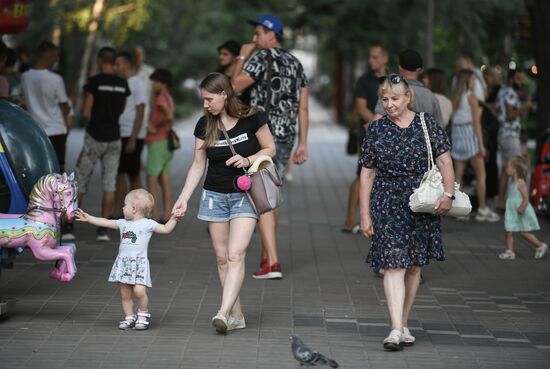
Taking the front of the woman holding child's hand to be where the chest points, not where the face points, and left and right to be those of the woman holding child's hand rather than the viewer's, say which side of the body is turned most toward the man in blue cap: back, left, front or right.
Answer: back

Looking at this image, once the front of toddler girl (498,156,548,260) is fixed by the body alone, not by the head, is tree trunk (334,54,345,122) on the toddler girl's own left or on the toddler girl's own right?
on the toddler girl's own right

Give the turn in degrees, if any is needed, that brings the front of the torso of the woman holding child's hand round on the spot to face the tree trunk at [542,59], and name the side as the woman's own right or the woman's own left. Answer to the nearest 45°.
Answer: approximately 135° to the woman's own left

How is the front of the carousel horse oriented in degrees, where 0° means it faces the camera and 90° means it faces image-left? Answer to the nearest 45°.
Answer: approximately 270°

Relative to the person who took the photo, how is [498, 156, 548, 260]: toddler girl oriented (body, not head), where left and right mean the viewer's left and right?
facing to the left of the viewer

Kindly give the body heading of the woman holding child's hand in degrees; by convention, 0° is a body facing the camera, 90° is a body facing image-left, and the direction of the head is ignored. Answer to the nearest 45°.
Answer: approximately 0°

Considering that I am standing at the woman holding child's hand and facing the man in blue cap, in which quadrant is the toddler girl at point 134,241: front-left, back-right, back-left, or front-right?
back-left

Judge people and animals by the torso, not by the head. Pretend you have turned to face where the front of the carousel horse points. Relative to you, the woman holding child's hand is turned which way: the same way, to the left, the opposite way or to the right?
to the right

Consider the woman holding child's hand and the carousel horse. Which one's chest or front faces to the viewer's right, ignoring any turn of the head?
the carousel horse
